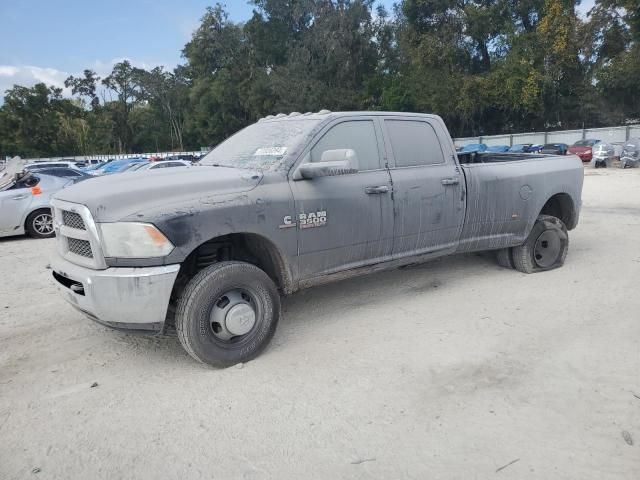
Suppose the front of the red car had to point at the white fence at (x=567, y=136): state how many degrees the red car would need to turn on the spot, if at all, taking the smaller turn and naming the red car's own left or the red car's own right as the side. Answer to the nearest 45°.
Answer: approximately 135° to the red car's own right

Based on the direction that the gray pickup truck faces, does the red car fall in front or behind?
behind

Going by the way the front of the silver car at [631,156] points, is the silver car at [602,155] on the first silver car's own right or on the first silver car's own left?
on the first silver car's own right

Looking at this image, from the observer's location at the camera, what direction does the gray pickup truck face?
facing the viewer and to the left of the viewer

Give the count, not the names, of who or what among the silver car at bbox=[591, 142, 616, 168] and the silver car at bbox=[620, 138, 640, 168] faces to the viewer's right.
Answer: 0

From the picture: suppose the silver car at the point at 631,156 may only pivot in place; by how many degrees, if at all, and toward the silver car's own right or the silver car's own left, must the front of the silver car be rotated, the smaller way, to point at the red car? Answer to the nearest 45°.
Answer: approximately 90° to the silver car's own right

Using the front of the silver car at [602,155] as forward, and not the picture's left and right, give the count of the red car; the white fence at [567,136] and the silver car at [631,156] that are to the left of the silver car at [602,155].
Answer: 1

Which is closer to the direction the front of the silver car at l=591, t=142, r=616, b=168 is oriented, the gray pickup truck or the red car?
the gray pickup truck
